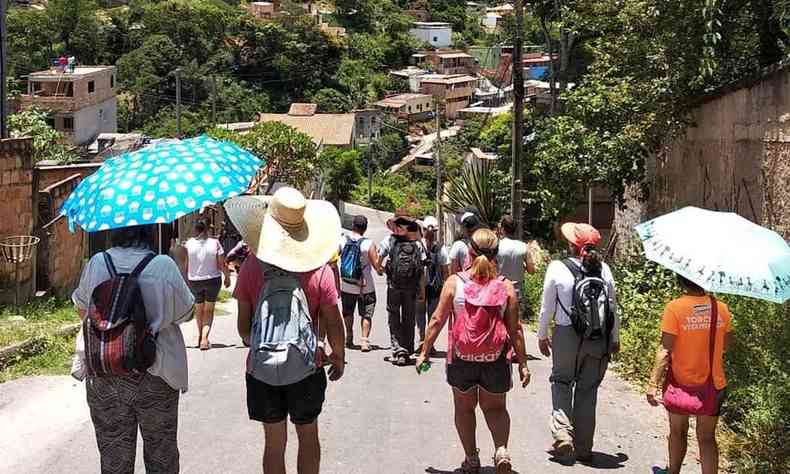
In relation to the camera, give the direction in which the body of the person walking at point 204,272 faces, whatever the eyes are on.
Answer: away from the camera

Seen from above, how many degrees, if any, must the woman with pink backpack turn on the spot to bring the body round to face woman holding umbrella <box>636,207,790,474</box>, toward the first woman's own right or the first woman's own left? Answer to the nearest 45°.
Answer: approximately 90° to the first woman's own right

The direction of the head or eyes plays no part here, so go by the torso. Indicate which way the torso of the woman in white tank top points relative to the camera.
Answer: away from the camera

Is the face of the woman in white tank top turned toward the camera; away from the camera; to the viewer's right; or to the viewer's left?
away from the camera

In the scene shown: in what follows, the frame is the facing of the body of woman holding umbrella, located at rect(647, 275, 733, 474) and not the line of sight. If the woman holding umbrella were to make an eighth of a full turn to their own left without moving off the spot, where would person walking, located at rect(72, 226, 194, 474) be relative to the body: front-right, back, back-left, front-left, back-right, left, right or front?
left

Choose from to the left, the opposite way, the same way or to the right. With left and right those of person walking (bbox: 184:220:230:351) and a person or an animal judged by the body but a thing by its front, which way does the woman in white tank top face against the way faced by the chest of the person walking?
the same way

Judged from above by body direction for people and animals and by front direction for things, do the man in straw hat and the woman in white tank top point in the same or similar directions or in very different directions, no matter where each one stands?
same or similar directions

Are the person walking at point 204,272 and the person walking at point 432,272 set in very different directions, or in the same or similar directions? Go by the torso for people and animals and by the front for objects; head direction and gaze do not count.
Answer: same or similar directions

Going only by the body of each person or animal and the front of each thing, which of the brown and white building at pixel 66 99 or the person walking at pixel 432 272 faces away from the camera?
the person walking

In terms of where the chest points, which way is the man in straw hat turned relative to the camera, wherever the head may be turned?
away from the camera

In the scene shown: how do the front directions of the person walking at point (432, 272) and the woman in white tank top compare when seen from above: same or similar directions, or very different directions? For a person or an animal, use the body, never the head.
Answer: same or similar directions

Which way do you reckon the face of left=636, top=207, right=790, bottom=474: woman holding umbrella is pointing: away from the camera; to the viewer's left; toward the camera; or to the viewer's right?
away from the camera

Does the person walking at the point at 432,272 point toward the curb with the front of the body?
no

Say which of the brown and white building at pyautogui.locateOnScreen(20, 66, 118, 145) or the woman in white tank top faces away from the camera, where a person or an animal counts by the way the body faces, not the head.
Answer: the woman in white tank top

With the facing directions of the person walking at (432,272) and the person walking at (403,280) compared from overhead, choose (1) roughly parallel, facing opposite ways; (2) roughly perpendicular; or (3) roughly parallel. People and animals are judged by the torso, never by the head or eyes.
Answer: roughly parallel

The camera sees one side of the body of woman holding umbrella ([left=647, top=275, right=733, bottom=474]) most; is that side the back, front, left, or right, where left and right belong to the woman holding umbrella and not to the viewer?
back

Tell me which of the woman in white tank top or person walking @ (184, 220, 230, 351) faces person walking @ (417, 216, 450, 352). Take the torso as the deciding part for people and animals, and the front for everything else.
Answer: the woman in white tank top
